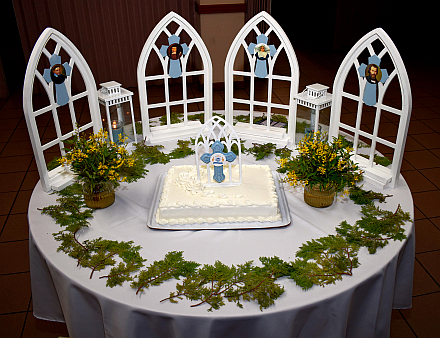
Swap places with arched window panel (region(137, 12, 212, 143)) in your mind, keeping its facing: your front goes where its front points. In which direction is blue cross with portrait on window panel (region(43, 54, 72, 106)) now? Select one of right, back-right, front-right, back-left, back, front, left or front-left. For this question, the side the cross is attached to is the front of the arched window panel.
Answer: front-right

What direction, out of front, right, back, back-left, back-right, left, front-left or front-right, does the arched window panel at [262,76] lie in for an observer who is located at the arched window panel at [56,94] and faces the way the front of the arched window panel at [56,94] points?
front-left

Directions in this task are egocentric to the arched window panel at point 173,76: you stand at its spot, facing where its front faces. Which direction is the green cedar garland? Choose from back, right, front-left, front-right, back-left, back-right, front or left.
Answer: front

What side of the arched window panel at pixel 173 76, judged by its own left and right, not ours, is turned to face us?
front

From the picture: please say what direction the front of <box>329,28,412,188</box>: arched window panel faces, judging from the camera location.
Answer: facing the viewer and to the left of the viewer

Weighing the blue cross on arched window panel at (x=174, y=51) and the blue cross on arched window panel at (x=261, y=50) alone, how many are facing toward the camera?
2

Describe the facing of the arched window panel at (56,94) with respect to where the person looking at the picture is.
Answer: facing the viewer and to the right of the viewer

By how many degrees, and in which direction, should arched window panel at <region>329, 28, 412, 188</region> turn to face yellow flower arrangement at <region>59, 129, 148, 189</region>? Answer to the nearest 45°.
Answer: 0° — it already faces it
